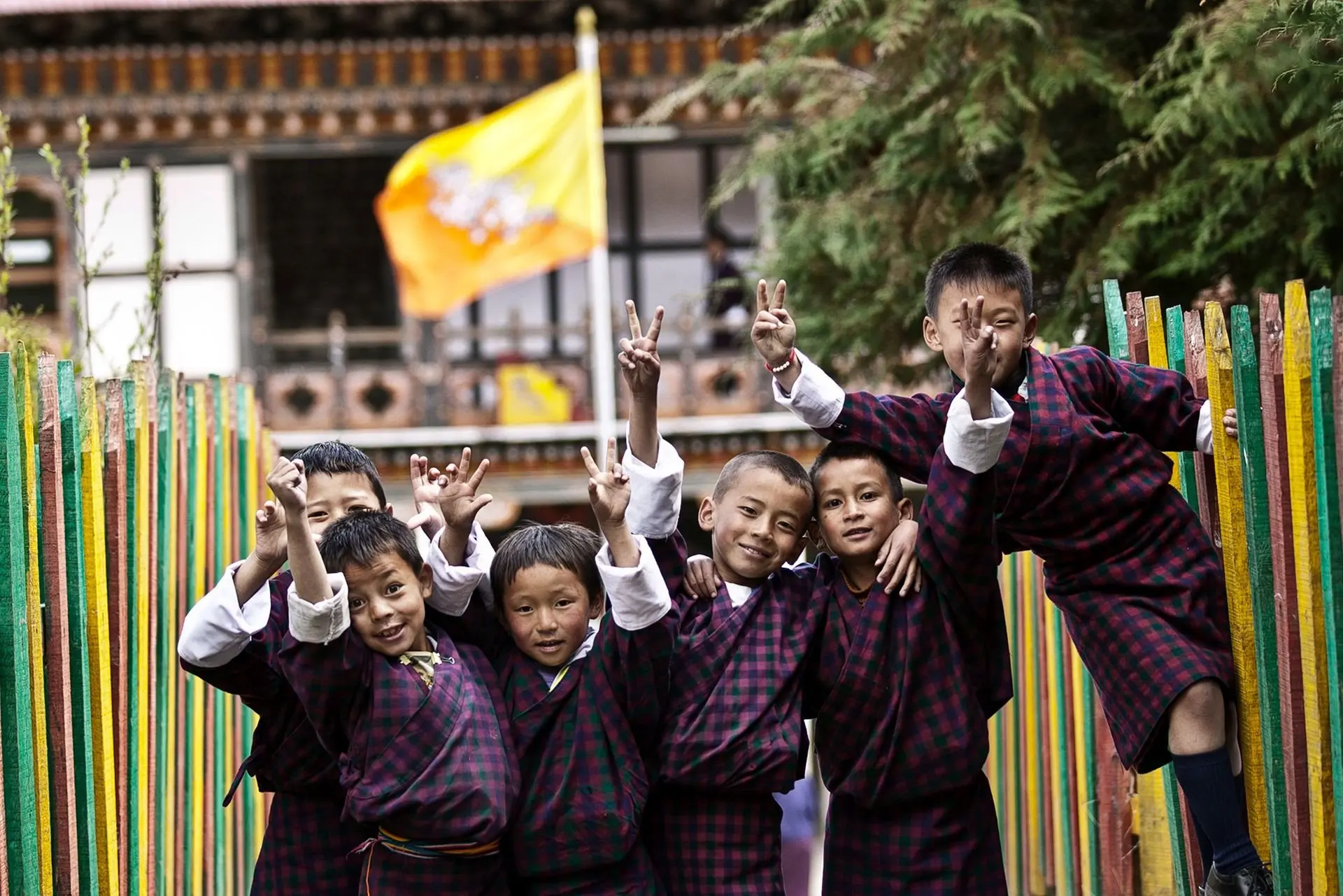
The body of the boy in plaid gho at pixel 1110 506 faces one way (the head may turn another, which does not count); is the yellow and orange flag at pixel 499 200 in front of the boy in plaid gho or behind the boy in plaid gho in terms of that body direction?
behind

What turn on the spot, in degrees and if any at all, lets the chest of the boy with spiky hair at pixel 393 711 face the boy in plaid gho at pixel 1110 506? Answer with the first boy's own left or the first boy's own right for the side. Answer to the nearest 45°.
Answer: approximately 90° to the first boy's own left

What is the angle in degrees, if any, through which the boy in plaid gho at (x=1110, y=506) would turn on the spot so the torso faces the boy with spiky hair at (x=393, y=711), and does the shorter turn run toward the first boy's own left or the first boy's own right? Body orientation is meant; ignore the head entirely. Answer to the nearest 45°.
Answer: approximately 90° to the first boy's own right

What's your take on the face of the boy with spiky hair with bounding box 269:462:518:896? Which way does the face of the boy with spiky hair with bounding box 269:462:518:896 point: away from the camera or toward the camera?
toward the camera

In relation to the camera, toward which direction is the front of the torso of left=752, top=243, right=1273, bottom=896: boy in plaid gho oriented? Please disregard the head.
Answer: toward the camera

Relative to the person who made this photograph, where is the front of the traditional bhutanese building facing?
facing the viewer

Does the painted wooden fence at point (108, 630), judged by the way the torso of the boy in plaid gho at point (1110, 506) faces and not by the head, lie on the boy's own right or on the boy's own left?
on the boy's own right

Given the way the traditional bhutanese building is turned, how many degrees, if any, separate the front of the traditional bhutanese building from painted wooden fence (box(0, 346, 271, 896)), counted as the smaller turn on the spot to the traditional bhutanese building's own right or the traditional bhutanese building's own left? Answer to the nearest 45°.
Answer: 0° — it already faces it
